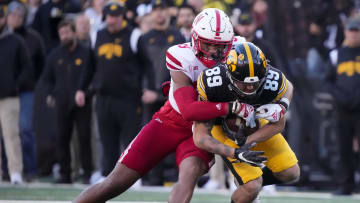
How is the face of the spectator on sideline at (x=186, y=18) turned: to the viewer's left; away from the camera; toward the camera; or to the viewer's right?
toward the camera

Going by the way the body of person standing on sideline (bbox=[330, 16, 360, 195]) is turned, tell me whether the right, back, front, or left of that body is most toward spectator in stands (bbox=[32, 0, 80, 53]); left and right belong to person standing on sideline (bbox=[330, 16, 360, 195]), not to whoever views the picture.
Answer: right

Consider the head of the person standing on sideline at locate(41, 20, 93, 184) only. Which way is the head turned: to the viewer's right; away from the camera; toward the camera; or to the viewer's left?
toward the camera

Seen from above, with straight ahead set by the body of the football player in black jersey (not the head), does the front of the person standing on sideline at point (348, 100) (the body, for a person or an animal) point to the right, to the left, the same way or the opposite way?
the same way

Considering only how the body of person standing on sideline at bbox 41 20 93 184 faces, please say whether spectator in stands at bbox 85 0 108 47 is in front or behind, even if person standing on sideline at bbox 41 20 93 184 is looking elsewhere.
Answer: behind

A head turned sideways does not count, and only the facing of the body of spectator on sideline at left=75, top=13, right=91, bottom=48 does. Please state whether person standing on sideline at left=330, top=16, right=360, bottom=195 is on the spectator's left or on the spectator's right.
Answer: on the spectator's left

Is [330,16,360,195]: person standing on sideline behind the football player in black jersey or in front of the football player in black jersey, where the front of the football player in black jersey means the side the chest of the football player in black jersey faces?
behind

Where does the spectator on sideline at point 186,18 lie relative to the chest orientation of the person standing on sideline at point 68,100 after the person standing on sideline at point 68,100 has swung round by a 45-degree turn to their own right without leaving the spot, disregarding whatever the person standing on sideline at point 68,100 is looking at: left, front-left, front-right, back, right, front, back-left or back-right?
back-left

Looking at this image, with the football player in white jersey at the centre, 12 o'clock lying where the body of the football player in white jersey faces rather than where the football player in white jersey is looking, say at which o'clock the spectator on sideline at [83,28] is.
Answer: The spectator on sideline is roughly at 7 o'clock from the football player in white jersey.

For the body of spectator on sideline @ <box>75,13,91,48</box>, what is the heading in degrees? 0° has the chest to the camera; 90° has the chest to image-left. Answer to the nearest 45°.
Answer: approximately 0°

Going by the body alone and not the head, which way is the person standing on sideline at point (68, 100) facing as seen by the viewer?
toward the camera

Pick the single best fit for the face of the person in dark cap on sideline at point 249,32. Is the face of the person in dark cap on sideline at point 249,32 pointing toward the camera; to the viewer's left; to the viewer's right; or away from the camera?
toward the camera

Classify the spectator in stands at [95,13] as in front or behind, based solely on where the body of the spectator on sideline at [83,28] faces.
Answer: behind

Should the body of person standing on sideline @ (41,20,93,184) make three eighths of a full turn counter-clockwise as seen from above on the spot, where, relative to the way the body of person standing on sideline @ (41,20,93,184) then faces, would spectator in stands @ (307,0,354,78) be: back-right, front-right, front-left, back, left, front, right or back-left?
front-right
